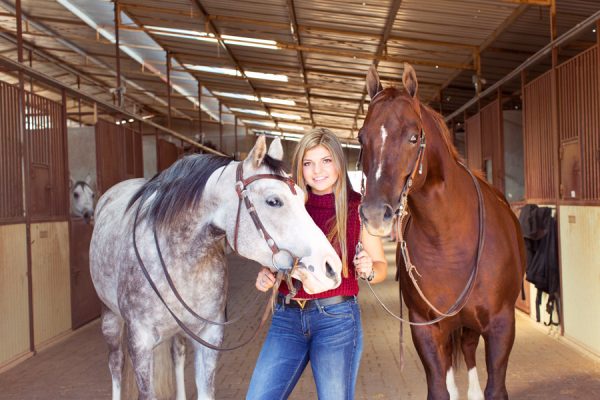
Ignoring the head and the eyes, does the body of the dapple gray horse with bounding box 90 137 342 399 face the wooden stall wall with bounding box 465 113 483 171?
no

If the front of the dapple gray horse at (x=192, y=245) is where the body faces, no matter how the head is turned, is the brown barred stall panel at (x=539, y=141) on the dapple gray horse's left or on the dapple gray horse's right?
on the dapple gray horse's left

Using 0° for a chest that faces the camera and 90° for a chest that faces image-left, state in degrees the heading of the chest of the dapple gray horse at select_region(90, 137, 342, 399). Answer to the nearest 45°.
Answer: approximately 315°

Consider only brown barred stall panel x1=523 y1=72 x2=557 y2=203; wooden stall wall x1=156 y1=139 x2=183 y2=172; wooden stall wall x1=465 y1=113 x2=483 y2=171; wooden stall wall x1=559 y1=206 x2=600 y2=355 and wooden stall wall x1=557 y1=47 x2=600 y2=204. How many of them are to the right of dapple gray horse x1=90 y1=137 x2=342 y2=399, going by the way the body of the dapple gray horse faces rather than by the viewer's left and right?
0

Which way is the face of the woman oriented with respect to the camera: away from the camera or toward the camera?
toward the camera

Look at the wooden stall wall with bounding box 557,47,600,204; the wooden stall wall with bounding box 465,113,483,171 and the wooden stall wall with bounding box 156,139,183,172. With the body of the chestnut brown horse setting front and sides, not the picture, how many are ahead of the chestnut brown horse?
0

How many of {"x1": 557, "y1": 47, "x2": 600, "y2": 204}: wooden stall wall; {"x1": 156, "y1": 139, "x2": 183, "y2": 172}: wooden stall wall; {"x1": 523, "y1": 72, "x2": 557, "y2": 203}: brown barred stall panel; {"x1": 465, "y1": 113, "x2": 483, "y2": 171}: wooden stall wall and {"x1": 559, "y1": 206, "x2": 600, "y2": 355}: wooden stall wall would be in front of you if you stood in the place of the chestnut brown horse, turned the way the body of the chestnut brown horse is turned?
0

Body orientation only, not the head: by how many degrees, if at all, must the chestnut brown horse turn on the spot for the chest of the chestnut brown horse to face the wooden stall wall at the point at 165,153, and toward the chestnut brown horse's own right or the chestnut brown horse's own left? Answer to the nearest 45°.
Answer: approximately 135° to the chestnut brown horse's own right

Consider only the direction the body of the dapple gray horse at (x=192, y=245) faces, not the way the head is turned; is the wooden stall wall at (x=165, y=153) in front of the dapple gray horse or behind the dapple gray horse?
behind

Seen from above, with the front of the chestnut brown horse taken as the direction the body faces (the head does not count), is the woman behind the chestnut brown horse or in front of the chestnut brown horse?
in front

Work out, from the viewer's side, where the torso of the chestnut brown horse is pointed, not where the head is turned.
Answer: toward the camera

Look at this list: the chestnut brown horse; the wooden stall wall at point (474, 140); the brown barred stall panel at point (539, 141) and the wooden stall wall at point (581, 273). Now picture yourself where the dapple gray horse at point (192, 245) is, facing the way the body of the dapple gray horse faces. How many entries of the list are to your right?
0

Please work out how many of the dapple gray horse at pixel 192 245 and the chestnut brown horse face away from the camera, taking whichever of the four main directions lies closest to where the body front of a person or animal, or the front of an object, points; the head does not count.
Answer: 0
